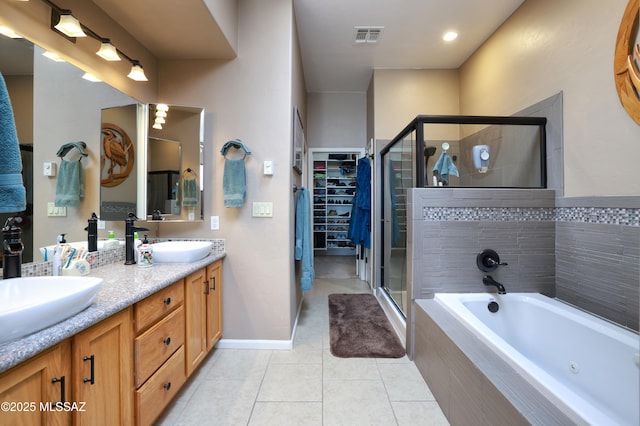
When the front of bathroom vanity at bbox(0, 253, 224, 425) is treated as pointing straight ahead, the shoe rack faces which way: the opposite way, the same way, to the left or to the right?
to the right

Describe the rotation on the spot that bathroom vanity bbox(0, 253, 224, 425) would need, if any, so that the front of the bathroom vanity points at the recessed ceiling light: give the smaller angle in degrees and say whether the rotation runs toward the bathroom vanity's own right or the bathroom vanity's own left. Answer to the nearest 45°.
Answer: approximately 45° to the bathroom vanity's own left

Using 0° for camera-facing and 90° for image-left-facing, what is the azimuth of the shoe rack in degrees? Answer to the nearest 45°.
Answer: approximately 0°

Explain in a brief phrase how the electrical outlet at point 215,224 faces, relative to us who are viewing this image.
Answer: facing the viewer

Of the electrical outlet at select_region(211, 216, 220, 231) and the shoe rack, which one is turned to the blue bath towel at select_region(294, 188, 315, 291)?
the shoe rack

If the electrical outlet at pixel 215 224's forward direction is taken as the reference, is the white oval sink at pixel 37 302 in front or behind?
in front

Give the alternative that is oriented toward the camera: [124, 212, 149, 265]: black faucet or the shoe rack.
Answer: the shoe rack

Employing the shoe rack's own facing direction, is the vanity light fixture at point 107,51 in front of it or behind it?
in front

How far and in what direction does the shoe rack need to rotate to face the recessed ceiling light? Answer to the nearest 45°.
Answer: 0° — it already faces it

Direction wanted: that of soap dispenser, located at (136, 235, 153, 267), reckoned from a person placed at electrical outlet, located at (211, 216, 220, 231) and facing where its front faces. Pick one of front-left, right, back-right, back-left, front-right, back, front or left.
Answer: front-right

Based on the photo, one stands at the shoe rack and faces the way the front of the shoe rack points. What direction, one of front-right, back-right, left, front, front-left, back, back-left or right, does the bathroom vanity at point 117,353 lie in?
front

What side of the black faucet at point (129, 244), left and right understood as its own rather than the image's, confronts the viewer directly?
right

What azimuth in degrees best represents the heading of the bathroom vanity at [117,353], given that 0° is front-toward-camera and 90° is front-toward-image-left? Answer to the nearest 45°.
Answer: approximately 315°
